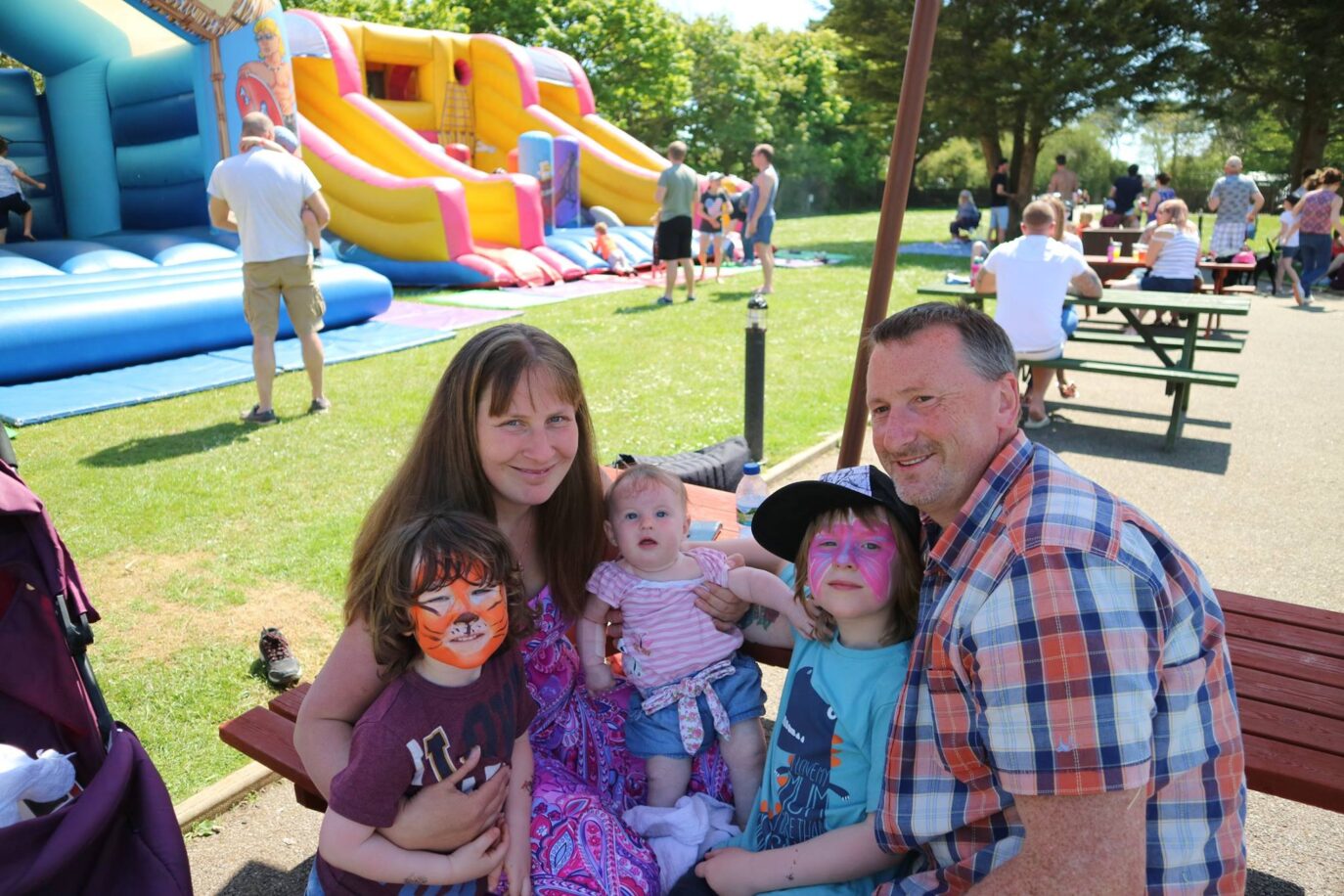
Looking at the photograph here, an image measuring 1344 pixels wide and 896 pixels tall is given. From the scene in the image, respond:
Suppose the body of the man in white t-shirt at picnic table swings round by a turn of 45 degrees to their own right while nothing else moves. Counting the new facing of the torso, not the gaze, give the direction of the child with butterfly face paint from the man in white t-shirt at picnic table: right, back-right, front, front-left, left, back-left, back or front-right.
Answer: back-right

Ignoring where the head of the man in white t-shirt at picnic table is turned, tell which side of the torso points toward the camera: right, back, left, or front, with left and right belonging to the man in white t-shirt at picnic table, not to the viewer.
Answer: back

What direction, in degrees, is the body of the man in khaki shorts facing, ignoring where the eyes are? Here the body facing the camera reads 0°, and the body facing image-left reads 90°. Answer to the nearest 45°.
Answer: approximately 180°

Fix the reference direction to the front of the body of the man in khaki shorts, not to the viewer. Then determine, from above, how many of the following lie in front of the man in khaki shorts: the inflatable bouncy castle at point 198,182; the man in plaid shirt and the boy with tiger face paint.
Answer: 1

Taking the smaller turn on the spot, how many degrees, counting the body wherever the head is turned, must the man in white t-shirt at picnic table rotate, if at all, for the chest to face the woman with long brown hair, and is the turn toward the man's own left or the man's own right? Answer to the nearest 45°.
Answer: approximately 180°

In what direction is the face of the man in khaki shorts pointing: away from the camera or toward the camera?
away from the camera

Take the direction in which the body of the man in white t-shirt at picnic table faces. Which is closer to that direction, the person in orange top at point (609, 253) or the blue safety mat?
the person in orange top

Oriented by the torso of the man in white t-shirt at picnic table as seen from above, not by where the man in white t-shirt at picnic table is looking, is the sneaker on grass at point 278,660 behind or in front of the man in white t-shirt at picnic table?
behind

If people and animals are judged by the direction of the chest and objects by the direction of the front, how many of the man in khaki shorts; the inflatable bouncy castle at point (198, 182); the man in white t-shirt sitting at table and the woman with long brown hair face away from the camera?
2

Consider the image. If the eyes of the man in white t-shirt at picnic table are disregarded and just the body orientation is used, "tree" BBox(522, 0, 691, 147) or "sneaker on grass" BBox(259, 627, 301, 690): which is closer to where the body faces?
the tree

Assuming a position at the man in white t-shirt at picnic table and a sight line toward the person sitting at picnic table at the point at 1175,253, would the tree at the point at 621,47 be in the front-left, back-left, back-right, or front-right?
front-left

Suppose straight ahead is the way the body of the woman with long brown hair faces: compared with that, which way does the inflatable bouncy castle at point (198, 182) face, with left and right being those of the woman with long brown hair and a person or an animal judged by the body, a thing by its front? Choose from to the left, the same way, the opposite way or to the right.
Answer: the same way

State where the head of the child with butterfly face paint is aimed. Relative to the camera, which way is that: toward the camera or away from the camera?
toward the camera

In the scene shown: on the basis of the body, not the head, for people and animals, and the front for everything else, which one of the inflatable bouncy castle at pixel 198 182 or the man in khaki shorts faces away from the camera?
the man in khaki shorts

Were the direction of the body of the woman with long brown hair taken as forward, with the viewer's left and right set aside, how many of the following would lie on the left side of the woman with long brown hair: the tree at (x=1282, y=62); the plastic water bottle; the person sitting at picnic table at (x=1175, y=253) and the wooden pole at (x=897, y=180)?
4

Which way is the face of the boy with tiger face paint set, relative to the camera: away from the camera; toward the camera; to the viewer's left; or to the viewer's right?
toward the camera

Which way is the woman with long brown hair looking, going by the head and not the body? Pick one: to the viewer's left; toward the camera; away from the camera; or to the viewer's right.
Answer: toward the camera
